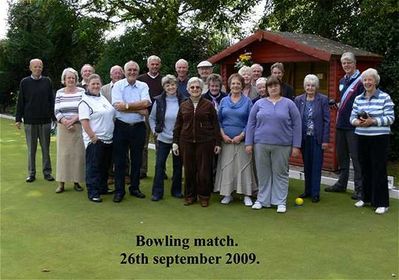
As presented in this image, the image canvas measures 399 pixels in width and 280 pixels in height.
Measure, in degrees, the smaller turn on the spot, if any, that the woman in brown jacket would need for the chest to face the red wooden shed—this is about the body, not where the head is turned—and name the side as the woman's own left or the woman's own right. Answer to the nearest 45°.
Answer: approximately 135° to the woman's own left

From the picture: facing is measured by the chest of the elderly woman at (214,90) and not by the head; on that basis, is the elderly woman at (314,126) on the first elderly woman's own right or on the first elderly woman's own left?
on the first elderly woman's own left

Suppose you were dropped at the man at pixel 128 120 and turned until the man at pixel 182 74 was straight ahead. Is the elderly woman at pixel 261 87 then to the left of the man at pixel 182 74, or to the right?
right

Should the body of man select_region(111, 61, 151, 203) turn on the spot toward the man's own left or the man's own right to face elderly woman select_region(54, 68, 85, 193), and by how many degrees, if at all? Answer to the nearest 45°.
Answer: approximately 135° to the man's own right

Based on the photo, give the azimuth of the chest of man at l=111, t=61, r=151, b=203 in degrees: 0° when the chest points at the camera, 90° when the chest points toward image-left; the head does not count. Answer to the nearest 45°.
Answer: approximately 0°

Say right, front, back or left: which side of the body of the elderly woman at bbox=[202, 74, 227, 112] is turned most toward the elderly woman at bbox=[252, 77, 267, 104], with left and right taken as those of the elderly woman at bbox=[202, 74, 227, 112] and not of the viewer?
left

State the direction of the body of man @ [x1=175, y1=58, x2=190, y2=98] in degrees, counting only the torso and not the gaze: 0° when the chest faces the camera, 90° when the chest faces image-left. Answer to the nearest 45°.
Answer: approximately 0°

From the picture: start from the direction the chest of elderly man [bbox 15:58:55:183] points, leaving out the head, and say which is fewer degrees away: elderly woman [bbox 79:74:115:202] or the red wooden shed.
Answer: the elderly woman
